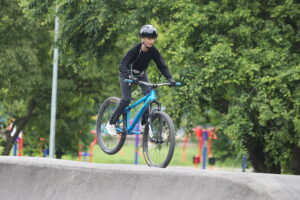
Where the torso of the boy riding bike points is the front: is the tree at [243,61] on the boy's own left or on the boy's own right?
on the boy's own left

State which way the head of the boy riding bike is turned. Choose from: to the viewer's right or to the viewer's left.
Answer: to the viewer's right

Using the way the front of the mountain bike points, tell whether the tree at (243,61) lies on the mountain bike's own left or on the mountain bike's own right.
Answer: on the mountain bike's own left

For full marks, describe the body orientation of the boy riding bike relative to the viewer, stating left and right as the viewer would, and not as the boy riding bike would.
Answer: facing the viewer and to the right of the viewer
